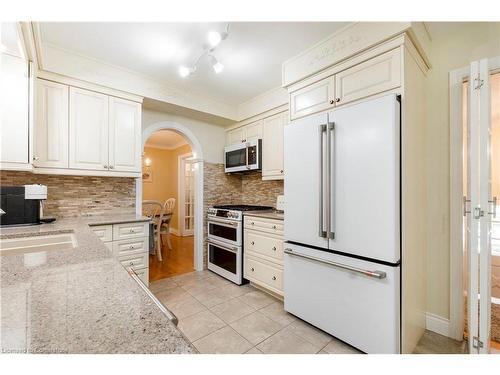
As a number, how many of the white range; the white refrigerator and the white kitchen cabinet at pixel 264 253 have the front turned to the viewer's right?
0

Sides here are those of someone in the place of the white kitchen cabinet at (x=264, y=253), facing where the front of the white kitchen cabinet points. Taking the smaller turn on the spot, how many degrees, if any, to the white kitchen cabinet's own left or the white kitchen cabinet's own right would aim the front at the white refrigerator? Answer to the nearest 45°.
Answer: approximately 90° to the white kitchen cabinet's own left

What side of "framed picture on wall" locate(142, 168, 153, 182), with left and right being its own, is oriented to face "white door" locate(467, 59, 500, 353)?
front

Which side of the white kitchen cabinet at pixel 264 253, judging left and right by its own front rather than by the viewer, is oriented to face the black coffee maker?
front

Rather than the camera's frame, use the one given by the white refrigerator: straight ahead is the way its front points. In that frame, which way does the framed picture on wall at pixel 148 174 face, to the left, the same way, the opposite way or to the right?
to the left

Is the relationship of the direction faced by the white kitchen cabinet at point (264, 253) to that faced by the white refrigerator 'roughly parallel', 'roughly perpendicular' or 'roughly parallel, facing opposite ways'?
roughly parallel

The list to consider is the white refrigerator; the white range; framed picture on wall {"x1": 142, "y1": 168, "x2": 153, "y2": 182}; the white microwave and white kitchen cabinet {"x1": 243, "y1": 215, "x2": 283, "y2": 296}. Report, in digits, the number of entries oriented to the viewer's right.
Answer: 0

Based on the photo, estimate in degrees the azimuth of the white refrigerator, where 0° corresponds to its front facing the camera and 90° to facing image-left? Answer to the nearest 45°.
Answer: approximately 45°

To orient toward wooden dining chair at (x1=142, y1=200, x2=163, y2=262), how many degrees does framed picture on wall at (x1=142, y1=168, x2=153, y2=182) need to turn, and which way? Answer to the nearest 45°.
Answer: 0° — it already faces it

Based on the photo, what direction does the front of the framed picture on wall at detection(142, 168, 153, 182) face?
toward the camera

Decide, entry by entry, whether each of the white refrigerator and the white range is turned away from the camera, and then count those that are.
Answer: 0

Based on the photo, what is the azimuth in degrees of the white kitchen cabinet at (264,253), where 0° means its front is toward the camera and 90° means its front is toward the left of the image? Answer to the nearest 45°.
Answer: approximately 45°

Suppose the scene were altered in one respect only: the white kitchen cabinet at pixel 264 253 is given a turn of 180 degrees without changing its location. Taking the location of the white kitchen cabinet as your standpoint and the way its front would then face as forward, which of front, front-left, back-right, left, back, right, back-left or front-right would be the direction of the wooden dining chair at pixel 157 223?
left

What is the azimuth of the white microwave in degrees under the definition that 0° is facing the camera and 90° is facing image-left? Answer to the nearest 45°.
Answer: approximately 45°
